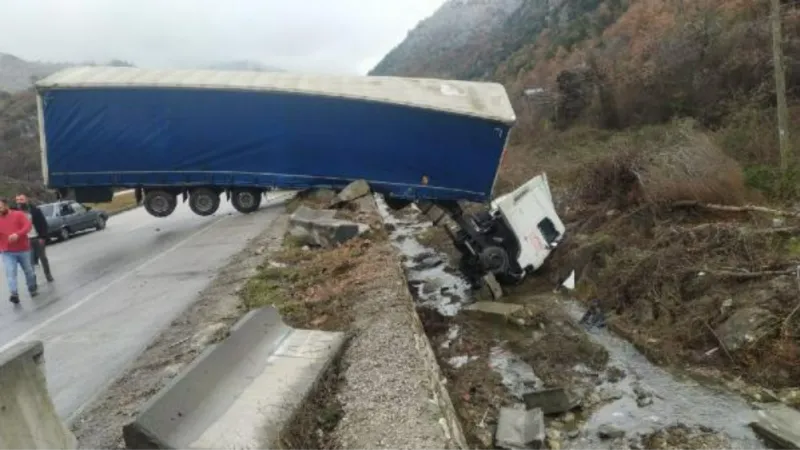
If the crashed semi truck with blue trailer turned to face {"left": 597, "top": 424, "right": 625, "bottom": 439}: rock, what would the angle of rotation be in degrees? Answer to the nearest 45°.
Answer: approximately 90° to its right

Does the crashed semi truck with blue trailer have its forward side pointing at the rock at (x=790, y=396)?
no

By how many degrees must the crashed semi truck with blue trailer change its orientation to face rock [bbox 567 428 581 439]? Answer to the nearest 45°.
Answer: approximately 90° to its right

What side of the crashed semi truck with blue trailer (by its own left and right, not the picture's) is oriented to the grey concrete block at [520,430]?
right

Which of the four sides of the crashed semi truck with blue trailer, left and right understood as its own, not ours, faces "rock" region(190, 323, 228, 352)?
right

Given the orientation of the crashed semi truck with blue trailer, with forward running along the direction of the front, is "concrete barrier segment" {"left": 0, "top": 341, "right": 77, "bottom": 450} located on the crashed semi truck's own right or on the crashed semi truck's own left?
on the crashed semi truck's own right

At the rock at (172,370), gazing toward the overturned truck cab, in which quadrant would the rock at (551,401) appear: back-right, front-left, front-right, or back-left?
front-right

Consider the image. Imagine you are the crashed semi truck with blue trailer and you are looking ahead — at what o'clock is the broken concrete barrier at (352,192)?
The broken concrete barrier is roughly at 1 o'clock from the crashed semi truck with blue trailer.

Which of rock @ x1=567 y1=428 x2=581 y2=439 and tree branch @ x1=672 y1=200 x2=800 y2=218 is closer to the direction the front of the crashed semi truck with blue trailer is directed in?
the tree branch

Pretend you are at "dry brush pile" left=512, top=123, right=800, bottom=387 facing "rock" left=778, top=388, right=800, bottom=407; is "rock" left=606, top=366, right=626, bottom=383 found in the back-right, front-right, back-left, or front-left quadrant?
front-right

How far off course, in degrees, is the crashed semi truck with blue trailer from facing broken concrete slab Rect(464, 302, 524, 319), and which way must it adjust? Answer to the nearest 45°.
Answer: approximately 45° to its right

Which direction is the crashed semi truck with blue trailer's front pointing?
to the viewer's right

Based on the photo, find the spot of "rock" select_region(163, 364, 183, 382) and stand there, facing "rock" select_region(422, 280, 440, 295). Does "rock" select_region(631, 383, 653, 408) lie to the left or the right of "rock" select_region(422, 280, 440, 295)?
right

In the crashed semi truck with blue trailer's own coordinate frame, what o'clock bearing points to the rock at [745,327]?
The rock is roughly at 2 o'clock from the crashed semi truck with blue trailer.

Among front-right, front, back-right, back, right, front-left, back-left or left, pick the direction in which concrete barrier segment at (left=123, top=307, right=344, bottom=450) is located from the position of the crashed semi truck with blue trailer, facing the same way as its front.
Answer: right

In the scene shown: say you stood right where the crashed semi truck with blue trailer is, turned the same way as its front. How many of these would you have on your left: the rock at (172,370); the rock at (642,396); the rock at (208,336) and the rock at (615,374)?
0

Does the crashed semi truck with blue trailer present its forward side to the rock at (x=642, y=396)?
no

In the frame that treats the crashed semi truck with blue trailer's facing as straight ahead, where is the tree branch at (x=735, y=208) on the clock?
The tree branch is roughly at 1 o'clock from the crashed semi truck with blue trailer.
